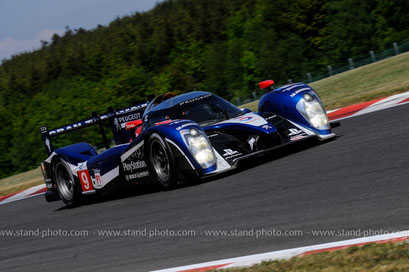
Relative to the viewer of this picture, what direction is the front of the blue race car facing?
facing the viewer and to the right of the viewer
